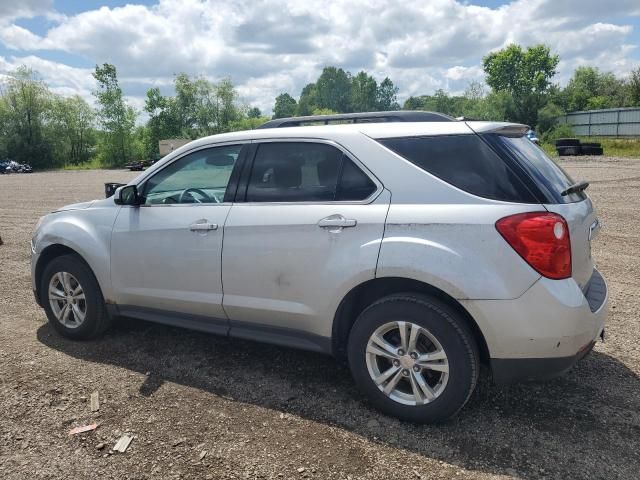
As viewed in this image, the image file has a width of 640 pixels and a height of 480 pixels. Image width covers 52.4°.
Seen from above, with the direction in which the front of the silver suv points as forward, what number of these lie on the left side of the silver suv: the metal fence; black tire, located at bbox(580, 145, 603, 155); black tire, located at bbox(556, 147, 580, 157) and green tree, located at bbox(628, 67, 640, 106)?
0

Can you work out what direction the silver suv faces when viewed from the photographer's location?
facing away from the viewer and to the left of the viewer

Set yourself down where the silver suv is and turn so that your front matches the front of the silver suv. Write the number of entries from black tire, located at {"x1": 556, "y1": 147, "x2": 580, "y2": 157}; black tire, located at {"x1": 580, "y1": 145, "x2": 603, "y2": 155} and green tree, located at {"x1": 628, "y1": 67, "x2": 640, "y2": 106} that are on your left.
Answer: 0

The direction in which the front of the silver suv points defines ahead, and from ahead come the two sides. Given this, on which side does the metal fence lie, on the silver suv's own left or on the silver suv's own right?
on the silver suv's own right

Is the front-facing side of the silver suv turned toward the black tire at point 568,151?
no

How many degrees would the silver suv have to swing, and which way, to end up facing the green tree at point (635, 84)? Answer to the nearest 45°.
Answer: approximately 90° to its right
